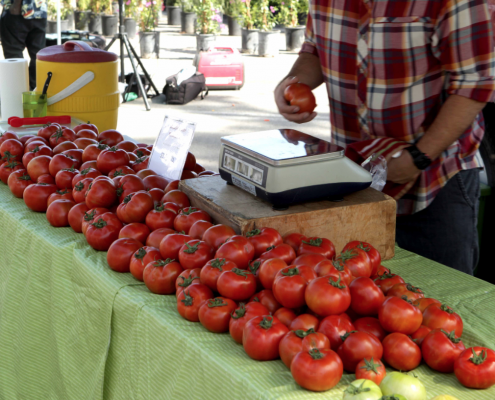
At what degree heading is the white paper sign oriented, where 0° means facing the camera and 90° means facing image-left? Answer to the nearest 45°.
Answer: approximately 0°

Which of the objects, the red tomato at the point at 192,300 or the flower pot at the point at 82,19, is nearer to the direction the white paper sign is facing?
the red tomato

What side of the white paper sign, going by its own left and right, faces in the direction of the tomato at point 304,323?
front

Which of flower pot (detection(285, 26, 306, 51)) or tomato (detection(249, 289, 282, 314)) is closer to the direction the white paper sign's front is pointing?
the tomato

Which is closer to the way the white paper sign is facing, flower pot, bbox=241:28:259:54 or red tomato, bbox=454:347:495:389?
the red tomato

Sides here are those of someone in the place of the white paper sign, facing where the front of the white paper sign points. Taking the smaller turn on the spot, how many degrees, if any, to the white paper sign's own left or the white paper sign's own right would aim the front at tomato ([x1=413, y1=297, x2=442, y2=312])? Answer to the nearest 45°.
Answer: approximately 45° to the white paper sign's own left

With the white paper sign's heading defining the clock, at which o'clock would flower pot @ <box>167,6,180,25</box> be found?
The flower pot is roughly at 6 o'clock from the white paper sign.

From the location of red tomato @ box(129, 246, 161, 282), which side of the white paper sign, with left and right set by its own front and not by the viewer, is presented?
front

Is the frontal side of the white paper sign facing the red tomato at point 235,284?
yes

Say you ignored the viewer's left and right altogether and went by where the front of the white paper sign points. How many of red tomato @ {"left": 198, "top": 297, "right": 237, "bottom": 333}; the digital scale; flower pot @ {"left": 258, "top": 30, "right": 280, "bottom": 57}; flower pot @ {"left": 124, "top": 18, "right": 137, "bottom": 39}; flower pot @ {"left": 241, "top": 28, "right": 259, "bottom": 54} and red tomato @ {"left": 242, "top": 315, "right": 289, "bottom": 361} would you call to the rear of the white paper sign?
3

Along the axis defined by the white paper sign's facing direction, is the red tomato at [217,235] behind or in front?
in front
